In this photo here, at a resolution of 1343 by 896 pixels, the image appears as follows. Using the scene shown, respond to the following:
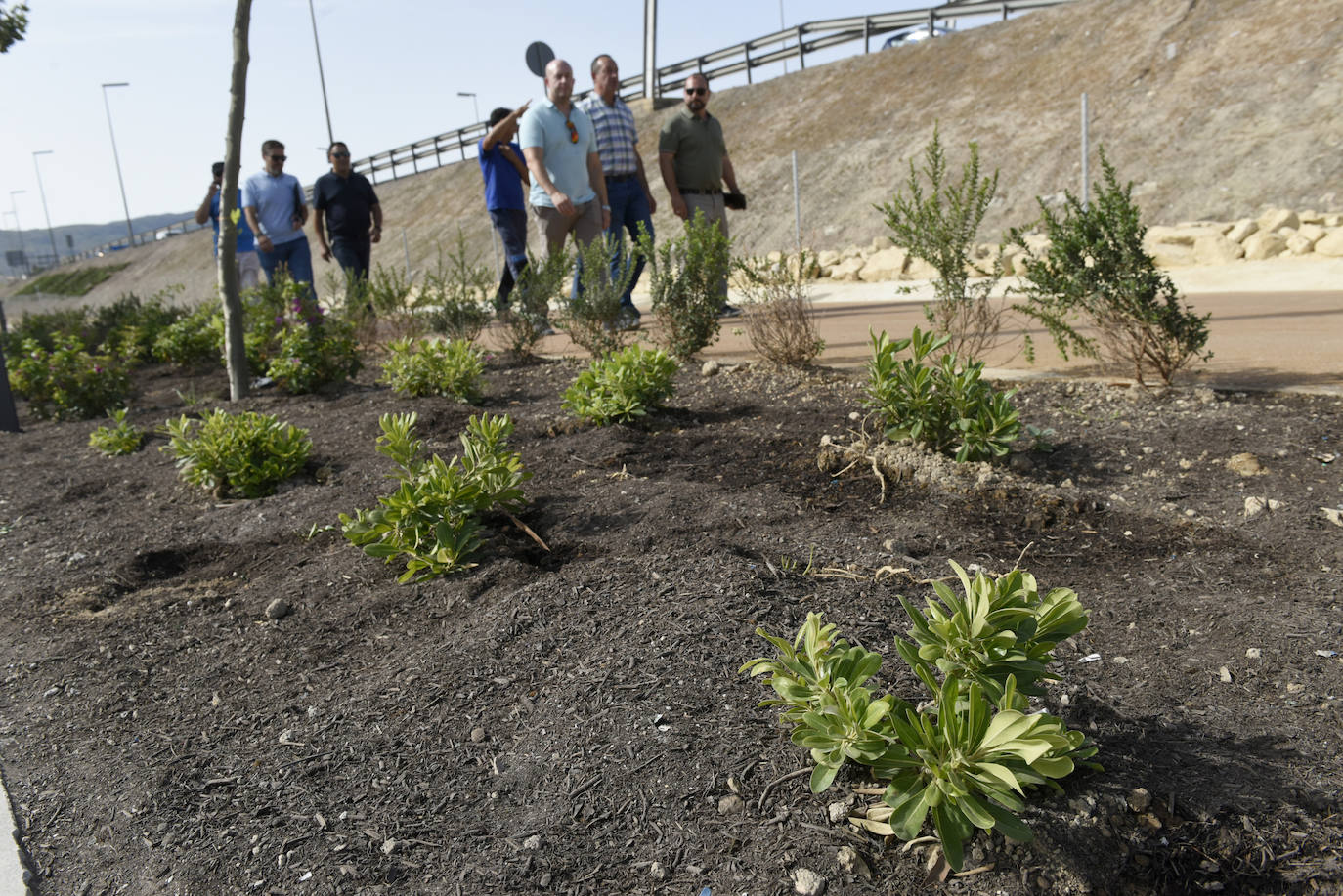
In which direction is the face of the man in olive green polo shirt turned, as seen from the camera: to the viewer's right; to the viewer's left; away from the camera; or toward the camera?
toward the camera

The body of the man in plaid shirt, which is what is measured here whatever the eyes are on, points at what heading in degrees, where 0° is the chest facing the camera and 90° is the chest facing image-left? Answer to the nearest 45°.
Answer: approximately 315°

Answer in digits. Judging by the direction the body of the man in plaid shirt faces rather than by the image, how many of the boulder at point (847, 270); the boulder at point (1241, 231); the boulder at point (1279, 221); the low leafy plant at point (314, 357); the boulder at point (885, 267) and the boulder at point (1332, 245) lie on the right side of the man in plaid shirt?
1

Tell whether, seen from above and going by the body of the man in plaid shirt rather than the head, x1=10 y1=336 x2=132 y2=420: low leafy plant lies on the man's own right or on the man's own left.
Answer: on the man's own right

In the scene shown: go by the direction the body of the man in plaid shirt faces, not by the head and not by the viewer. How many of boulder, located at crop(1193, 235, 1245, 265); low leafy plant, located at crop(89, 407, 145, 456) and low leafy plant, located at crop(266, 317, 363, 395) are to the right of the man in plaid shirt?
2
